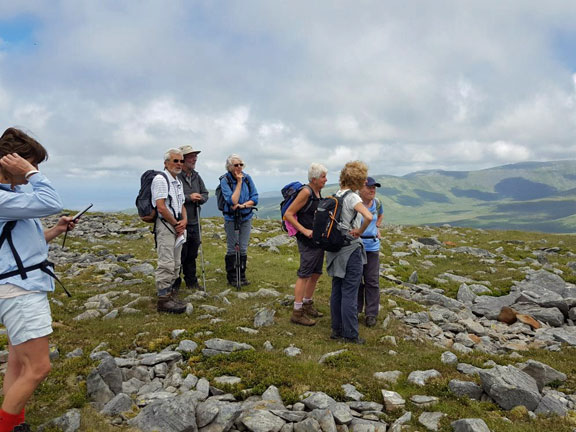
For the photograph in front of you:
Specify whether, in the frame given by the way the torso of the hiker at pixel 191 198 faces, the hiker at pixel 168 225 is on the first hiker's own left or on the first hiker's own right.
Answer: on the first hiker's own right

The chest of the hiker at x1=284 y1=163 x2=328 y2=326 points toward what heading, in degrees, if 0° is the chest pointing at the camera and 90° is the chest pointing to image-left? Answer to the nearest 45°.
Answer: approximately 270°

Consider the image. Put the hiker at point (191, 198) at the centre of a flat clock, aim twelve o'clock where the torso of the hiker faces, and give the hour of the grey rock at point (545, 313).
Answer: The grey rock is roughly at 11 o'clock from the hiker.

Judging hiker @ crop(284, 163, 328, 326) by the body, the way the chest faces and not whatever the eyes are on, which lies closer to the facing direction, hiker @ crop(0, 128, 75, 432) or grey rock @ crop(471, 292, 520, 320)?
the grey rock

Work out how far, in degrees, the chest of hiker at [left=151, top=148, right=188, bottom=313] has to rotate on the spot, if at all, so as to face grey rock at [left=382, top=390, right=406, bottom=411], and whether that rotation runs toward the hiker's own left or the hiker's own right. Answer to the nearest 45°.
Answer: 0° — they already face it

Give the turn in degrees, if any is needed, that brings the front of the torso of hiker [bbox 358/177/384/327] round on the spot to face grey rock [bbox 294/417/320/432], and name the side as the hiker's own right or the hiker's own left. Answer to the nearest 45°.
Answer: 0° — they already face it

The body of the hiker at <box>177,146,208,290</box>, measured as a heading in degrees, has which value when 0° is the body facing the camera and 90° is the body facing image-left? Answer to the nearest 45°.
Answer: approximately 315°

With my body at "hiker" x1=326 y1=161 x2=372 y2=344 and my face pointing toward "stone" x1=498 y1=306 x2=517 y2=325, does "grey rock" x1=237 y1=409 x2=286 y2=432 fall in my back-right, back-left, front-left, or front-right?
back-right

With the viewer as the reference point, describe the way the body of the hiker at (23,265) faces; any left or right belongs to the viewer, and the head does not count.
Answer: facing to the right of the viewer

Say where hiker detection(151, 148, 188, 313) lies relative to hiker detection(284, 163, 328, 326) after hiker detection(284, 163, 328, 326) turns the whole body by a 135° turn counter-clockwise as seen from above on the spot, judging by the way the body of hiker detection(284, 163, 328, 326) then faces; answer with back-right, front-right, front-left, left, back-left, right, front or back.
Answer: front-left
